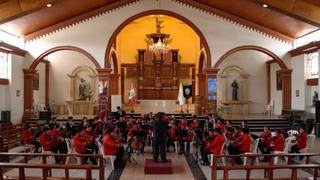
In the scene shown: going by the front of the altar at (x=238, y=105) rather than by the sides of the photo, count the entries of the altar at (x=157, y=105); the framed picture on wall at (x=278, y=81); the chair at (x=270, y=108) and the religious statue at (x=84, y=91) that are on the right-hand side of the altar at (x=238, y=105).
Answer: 2

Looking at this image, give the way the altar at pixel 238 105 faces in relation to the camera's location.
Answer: facing the viewer

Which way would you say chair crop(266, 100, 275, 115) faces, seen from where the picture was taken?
facing the viewer and to the left of the viewer

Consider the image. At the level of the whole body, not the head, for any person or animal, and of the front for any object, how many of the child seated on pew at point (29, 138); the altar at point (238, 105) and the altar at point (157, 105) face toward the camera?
2

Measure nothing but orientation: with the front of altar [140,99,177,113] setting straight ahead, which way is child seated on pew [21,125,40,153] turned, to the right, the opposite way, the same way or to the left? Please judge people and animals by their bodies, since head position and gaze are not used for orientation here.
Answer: to the left

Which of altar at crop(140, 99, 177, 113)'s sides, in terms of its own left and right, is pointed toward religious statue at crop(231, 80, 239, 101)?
left

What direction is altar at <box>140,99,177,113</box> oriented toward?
toward the camera

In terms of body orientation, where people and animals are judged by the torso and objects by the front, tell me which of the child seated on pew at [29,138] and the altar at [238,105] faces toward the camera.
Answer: the altar

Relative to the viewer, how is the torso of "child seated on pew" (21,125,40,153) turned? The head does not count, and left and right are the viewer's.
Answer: facing to the right of the viewer

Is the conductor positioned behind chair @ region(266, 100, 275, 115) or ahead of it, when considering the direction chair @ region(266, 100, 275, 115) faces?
ahead

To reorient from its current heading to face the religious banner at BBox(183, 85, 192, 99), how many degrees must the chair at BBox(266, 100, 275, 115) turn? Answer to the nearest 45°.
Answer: approximately 45° to its right
